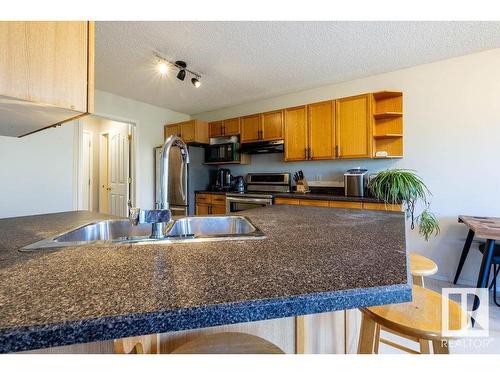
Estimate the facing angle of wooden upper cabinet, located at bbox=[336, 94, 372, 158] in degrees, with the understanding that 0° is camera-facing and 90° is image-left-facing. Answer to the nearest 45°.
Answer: approximately 45°

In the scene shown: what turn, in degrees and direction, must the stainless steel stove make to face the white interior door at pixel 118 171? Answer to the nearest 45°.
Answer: approximately 45° to its right

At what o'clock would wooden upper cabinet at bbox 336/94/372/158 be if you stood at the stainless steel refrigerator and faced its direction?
The wooden upper cabinet is roughly at 9 o'clock from the stainless steel refrigerator.

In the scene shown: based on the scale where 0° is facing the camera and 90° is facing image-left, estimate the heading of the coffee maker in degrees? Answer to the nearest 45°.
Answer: approximately 45°

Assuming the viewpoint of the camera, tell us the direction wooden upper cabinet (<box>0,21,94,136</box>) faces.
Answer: facing away from the viewer and to the right of the viewer

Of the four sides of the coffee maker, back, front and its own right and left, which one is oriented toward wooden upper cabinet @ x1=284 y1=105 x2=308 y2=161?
left

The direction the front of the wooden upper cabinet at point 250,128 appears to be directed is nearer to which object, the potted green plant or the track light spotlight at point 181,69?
the track light spotlight
